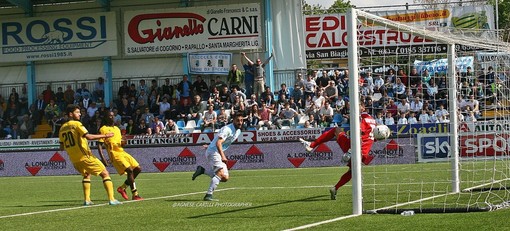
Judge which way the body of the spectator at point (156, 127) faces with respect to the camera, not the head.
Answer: toward the camera

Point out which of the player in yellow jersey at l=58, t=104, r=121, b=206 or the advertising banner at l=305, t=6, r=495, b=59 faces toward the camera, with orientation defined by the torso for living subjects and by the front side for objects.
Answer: the advertising banner

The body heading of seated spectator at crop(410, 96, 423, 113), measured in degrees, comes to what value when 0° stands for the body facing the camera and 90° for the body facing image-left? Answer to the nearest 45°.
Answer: approximately 0°

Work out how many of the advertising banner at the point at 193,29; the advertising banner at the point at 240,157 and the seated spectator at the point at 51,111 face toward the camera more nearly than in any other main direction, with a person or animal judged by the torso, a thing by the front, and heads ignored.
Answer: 3

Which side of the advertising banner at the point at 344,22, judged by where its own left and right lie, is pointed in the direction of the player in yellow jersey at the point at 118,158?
front

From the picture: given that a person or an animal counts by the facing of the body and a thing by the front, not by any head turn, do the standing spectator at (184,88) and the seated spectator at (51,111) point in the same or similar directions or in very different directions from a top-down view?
same or similar directions

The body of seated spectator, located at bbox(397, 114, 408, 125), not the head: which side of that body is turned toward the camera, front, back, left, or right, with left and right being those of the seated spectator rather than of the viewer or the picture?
front

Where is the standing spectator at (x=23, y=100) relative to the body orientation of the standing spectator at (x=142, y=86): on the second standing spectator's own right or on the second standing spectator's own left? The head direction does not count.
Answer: on the second standing spectator's own right

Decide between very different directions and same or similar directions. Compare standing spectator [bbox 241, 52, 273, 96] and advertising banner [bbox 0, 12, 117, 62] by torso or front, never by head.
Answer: same or similar directions

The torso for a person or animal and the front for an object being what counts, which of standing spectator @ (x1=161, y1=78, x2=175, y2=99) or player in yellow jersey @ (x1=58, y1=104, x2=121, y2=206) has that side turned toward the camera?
the standing spectator

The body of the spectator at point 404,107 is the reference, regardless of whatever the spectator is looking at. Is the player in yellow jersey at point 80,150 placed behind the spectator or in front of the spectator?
in front

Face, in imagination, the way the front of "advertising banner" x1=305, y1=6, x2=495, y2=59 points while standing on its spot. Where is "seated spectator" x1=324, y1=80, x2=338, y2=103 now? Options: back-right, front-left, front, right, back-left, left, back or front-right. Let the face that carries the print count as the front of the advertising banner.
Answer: front
